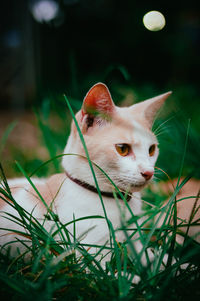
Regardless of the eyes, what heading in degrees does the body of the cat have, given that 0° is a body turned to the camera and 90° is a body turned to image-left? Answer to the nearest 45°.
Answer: approximately 315°
